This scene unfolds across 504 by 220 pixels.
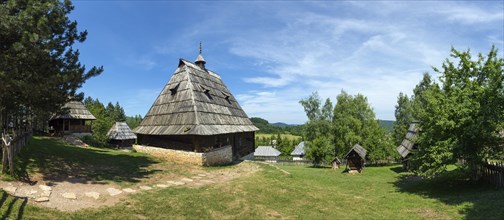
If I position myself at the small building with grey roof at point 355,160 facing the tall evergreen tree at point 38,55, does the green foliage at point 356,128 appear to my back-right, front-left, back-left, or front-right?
back-right
